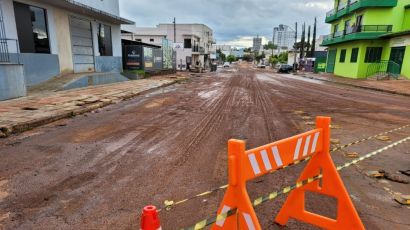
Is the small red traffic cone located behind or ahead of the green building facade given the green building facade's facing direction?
ahead

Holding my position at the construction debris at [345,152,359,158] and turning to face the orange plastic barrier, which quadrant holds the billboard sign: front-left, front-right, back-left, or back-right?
back-right

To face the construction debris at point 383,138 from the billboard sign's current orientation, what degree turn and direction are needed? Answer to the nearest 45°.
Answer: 0° — it already faces it

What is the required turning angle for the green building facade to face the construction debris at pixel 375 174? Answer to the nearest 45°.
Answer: approximately 45° to its left

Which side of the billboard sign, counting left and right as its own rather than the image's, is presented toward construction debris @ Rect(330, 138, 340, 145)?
front

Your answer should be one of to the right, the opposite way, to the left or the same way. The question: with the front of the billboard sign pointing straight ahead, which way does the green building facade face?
to the right

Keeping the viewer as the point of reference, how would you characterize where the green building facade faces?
facing the viewer and to the left of the viewer

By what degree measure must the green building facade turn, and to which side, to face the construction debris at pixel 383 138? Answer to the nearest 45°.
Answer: approximately 45° to its left

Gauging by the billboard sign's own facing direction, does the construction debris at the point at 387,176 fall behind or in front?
in front

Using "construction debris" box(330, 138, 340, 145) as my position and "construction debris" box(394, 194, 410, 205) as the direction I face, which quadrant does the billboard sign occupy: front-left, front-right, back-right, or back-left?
back-right

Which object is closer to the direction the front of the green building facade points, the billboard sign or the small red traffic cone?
the billboard sign

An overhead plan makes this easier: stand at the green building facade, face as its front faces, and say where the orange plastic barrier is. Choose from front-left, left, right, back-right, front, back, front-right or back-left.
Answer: front-left

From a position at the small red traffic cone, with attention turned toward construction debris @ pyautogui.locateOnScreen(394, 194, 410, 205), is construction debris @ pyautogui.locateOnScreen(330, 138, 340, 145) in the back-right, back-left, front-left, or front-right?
front-left

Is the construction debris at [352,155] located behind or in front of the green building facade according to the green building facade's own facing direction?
in front

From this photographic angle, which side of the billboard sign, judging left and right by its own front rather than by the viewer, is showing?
front
